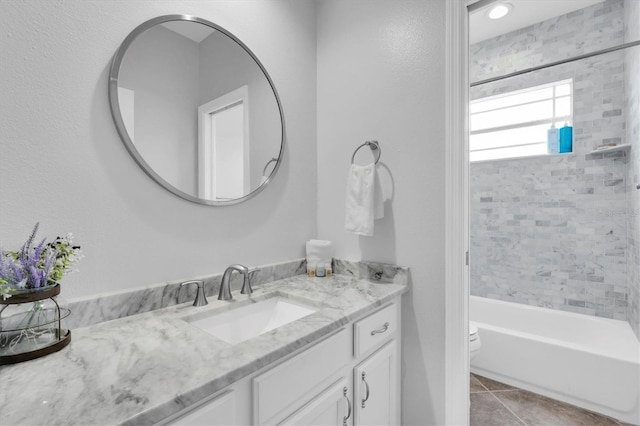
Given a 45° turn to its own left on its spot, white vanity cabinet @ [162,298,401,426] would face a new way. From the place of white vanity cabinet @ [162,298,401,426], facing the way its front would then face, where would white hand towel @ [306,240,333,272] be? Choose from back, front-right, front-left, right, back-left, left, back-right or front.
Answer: left

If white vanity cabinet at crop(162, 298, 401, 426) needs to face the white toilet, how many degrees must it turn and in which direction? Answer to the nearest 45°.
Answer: approximately 90° to its left

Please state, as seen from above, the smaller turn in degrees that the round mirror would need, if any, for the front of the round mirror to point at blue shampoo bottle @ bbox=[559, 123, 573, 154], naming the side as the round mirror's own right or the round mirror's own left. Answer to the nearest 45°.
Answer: approximately 45° to the round mirror's own left

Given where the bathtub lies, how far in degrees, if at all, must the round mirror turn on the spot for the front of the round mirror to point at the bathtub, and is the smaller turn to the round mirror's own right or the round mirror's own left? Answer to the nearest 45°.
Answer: approximately 45° to the round mirror's own left

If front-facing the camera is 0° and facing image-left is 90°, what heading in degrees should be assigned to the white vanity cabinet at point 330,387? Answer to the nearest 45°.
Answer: approximately 315°

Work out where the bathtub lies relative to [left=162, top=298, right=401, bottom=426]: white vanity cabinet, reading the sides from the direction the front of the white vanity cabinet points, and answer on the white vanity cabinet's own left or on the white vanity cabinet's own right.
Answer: on the white vanity cabinet's own left

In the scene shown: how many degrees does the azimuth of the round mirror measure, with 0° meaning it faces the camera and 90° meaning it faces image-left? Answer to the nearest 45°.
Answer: approximately 315°

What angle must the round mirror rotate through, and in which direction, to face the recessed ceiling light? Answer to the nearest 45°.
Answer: approximately 45° to its left
